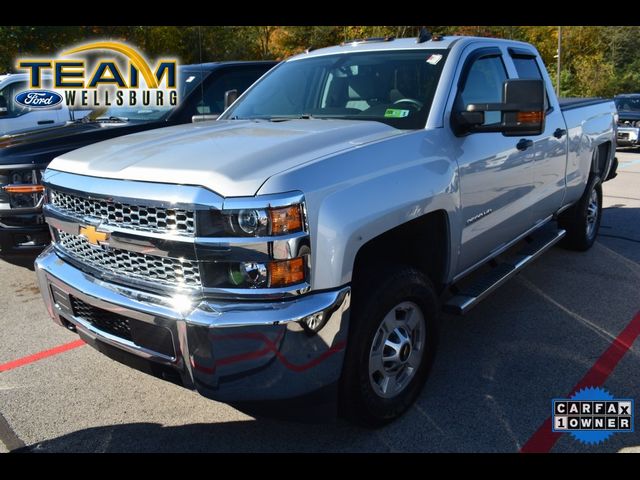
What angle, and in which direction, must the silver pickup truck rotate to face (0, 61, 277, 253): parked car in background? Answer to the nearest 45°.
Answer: approximately 90° to its right

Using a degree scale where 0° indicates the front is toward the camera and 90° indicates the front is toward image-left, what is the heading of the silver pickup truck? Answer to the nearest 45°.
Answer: approximately 45°

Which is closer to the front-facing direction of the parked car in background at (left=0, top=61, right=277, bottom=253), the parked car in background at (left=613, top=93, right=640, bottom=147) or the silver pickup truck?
the silver pickup truck

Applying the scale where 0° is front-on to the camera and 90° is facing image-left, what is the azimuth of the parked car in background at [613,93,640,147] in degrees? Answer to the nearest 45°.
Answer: approximately 0°

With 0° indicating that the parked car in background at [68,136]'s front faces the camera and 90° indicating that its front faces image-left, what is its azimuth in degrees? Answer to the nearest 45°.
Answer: approximately 45°

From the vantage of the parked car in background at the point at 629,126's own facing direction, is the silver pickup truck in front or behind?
in front

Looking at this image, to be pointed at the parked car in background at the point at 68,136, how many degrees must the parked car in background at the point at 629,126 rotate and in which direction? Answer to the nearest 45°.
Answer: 0° — it already faces it

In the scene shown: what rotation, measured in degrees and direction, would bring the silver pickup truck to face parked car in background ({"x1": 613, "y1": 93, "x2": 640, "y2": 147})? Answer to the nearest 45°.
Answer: approximately 180°
